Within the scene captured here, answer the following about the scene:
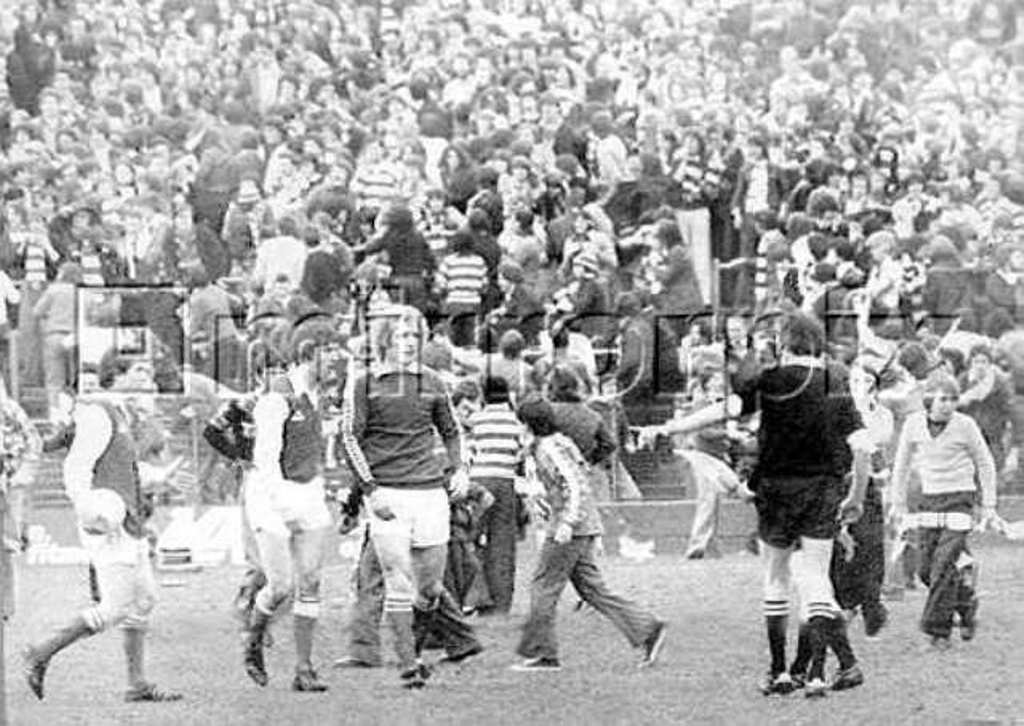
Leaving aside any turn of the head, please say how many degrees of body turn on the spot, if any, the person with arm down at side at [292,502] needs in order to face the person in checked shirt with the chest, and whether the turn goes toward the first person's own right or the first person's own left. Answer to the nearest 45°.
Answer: approximately 45° to the first person's own left

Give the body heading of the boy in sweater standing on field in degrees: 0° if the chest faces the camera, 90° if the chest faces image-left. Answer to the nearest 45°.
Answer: approximately 0°

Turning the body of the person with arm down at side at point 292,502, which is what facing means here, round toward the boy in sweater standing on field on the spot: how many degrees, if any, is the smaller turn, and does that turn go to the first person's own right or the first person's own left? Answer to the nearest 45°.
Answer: approximately 45° to the first person's own left
